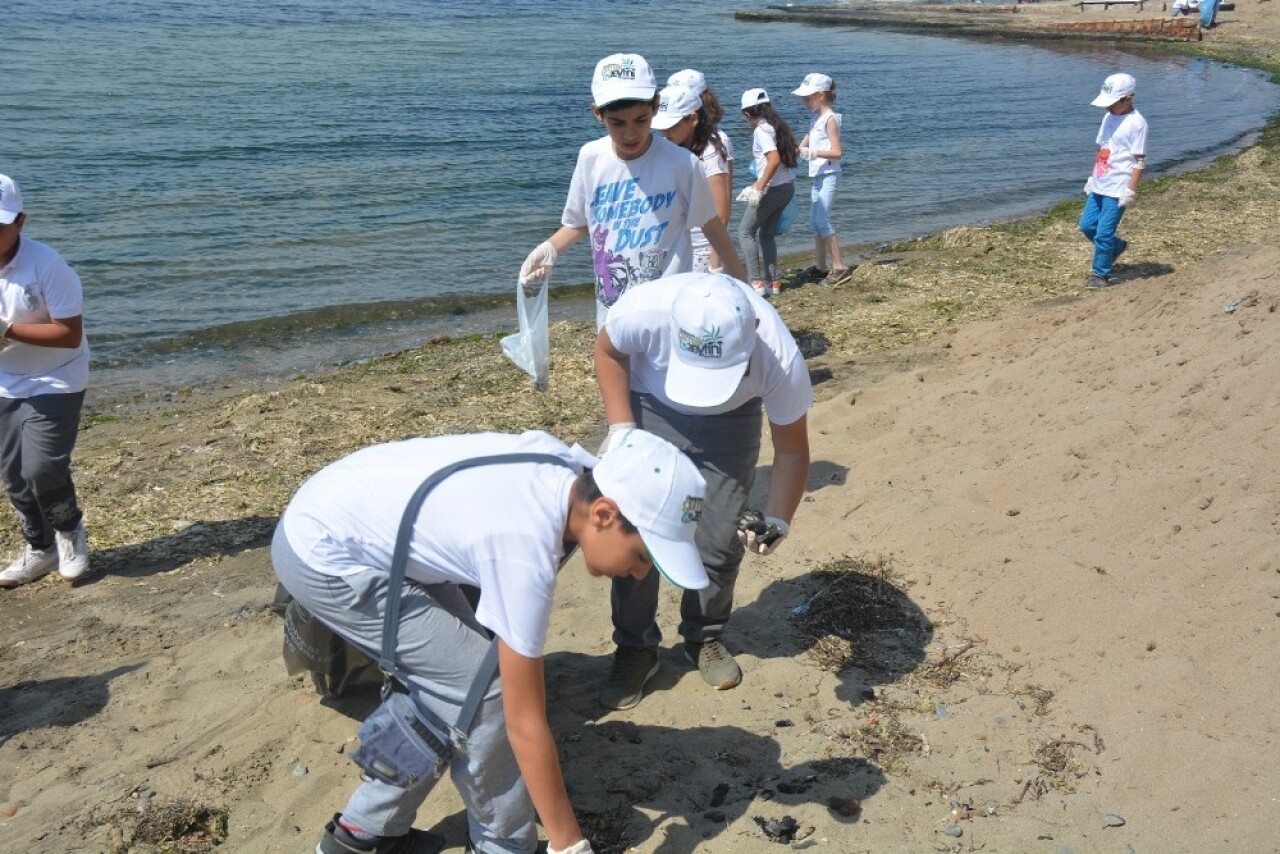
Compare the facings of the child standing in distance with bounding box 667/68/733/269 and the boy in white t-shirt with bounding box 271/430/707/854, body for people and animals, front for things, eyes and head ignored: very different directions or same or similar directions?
very different directions

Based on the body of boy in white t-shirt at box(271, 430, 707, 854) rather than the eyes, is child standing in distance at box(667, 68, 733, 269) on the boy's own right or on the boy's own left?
on the boy's own left

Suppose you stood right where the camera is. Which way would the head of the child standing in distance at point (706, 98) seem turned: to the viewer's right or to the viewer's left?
to the viewer's left

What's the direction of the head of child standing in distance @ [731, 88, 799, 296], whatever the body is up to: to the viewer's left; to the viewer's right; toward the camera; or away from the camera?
to the viewer's left

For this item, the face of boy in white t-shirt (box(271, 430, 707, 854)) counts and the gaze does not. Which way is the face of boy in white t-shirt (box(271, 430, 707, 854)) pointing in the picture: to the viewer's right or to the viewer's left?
to the viewer's right

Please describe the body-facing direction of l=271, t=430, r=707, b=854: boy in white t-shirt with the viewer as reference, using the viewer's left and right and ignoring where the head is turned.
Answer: facing to the right of the viewer

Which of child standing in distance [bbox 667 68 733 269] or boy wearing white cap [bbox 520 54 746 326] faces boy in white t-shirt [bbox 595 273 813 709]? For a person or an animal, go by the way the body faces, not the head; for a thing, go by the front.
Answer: the boy wearing white cap

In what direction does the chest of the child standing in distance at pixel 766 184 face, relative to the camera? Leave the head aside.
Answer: to the viewer's left
